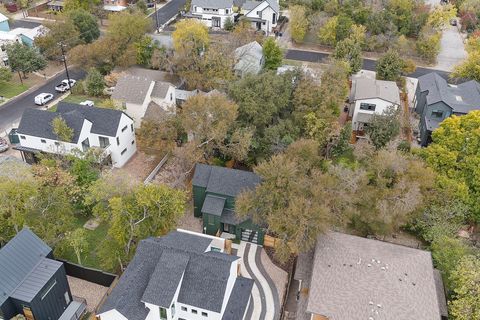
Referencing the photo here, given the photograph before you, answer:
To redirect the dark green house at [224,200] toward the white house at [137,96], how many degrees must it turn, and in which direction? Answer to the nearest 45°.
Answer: approximately 135° to its right

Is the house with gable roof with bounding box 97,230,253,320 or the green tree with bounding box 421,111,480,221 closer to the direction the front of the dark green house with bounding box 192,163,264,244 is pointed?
the house with gable roof

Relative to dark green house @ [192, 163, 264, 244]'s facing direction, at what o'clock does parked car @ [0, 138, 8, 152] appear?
The parked car is roughly at 4 o'clock from the dark green house.

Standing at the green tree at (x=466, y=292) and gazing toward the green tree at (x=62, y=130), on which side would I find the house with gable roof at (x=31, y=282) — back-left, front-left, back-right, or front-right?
front-left

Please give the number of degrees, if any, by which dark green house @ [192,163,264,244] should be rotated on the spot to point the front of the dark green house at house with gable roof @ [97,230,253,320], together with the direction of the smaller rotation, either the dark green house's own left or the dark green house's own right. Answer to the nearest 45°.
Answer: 0° — it already faces it

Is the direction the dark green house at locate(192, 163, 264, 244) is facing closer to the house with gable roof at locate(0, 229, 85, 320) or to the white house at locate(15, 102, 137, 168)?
the house with gable roof

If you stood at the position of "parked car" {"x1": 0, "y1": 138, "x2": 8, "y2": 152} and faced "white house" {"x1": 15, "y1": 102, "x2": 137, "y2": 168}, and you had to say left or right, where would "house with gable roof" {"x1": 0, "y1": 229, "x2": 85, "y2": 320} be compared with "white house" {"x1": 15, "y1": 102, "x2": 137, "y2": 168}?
right

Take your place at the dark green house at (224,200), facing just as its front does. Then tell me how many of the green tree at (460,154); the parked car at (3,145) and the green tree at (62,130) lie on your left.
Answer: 1

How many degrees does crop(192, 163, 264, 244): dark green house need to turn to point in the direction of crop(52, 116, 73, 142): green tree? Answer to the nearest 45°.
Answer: approximately 135° to its right

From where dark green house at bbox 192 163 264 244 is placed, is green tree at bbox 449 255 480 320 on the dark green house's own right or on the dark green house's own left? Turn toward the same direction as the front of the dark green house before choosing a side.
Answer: on the dark green house's own left

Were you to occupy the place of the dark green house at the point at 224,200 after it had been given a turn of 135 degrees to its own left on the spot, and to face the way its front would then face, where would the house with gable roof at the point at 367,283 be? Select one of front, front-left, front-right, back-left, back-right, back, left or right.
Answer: right

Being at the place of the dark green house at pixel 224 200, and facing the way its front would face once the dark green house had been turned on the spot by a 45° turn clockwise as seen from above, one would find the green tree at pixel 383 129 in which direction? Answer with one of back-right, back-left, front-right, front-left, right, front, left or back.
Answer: back

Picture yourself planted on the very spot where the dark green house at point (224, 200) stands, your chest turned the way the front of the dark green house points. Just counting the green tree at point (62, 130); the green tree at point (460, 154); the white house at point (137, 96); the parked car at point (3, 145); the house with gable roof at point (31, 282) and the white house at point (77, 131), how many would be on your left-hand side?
1

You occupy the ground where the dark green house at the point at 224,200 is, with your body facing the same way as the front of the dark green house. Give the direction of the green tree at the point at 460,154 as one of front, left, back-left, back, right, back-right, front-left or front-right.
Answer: left

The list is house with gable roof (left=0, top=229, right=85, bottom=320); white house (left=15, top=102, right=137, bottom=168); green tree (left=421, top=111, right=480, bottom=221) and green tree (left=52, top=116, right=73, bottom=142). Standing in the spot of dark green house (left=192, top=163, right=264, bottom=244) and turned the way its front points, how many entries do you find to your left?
1

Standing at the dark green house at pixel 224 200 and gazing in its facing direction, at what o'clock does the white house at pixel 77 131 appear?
The white house is roughly at 4 o'clock from the dark green house.

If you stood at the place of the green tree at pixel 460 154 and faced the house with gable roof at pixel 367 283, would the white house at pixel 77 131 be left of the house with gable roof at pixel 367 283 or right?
right

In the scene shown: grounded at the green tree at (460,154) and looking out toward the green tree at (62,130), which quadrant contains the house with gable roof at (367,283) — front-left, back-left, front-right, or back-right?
front-left

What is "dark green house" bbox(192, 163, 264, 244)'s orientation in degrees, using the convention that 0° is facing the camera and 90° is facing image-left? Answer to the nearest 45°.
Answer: approximately 0°
